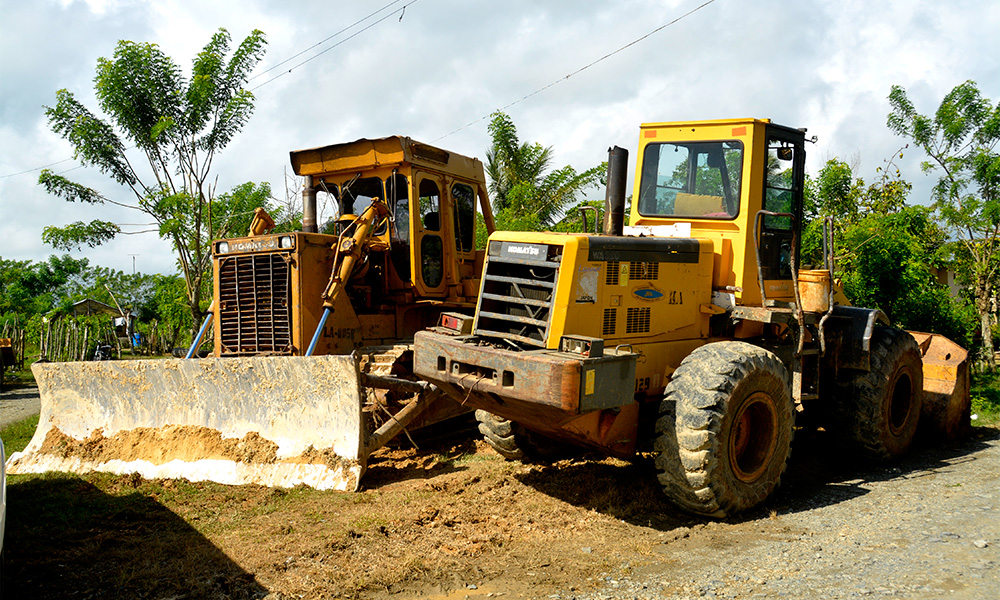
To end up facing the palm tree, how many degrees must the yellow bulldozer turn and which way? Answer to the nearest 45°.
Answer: approximately 180°

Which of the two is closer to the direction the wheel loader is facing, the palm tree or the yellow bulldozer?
the palm tree

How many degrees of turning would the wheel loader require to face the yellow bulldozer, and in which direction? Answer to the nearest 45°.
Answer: approximately 135° to its left

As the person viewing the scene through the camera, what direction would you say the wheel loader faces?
facing away from the viewer and to the right of the viewer

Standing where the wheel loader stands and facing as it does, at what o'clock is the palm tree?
The palm tree is roughly at 10 o'clock from the wheel loader.

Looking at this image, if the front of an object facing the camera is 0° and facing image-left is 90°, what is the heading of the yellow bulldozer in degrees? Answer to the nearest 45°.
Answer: approximately 45°

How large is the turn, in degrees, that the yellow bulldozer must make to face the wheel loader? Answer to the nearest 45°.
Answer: approximately 90° to its left
